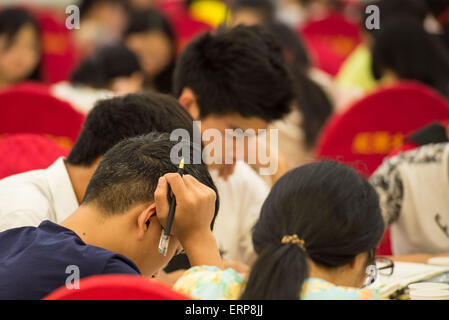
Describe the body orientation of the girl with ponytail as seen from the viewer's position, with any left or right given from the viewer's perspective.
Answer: facing away from the viewer and to the right of the viewer

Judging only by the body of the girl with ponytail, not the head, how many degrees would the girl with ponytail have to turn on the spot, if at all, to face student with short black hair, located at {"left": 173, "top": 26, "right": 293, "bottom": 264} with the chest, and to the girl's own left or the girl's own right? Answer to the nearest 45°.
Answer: approximately 45° to the girl's own left

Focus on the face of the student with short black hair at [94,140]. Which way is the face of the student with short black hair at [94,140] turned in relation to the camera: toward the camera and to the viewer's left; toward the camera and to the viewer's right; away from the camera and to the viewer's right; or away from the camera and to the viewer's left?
away from the camera and to the viewer's right

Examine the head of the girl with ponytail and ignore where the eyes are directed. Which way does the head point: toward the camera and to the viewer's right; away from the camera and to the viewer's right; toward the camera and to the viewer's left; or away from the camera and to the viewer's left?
away from the camera and to the viewer's right

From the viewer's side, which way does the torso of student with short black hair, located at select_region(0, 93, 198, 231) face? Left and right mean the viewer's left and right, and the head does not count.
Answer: facing to the right of the viewer

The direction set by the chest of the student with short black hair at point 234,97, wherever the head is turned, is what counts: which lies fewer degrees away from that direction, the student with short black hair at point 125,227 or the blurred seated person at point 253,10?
the student with short black hair

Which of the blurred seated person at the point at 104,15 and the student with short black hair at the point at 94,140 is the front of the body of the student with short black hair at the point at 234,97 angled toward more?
the student with short black hair

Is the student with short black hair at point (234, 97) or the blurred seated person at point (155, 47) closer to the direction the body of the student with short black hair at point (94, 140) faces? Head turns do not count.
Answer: the student with short black hair

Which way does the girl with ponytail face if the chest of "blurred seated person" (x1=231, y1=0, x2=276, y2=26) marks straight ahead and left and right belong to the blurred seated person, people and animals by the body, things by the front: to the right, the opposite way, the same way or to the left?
the opposite way
